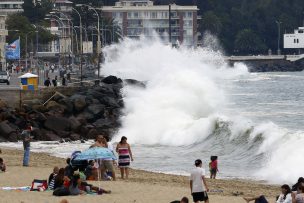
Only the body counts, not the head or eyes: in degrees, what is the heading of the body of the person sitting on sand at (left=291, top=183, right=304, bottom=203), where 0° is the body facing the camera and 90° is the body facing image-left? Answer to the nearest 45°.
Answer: approximately 180°

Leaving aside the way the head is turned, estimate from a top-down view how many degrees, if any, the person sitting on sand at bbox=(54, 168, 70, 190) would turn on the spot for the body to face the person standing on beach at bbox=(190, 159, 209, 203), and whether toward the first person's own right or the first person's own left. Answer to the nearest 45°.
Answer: approximately 45° to the first person's own right
